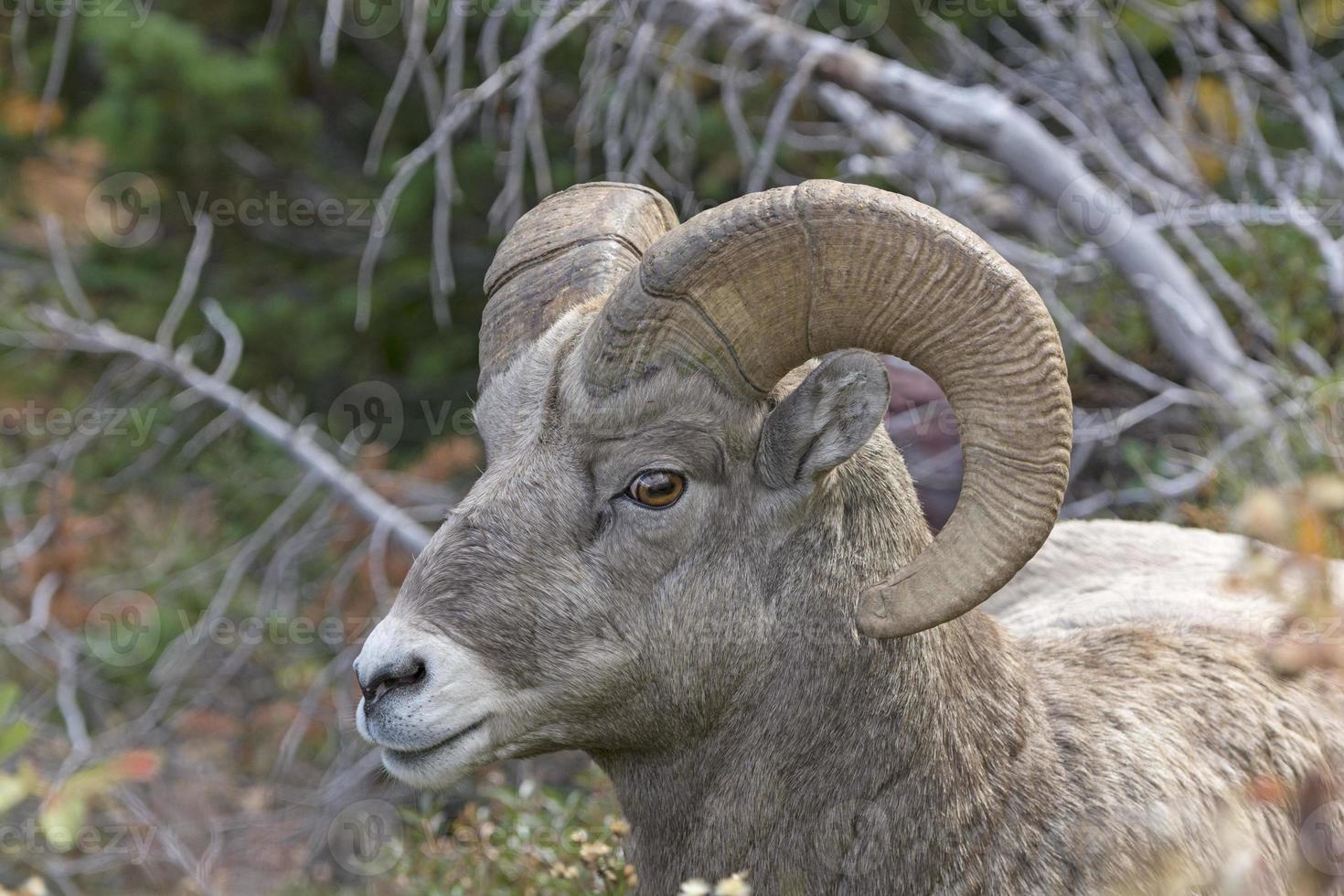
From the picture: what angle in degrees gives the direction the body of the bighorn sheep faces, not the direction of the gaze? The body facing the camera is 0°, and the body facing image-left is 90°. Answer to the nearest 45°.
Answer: approximately 45°
